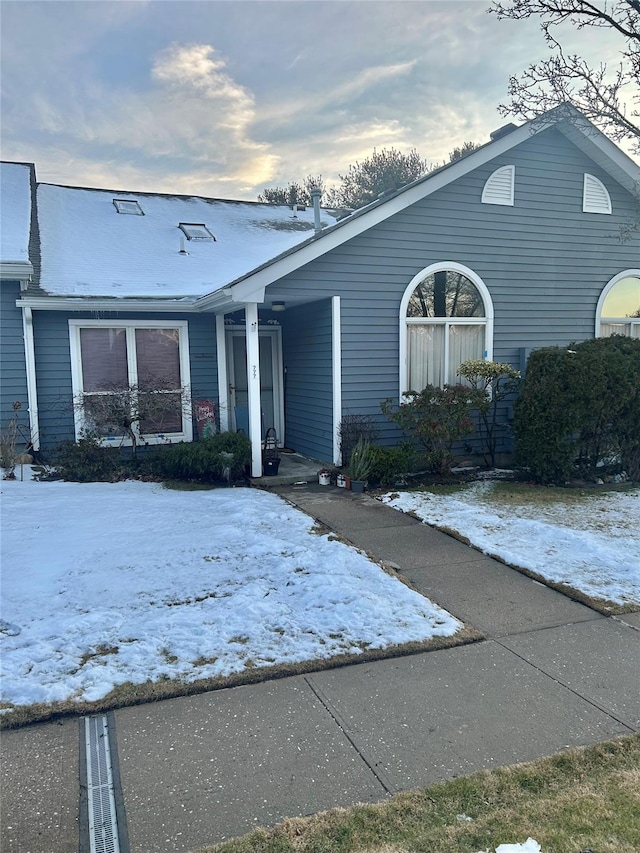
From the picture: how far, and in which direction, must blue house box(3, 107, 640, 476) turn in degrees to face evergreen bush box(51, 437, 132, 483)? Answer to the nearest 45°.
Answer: approximately 90° to its right

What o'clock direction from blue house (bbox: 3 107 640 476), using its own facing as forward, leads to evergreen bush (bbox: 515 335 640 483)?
The evergreen bush is roughly at 10 o'clock from the blue house.

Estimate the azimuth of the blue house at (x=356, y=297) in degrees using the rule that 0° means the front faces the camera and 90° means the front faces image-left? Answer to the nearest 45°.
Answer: approximately 0°

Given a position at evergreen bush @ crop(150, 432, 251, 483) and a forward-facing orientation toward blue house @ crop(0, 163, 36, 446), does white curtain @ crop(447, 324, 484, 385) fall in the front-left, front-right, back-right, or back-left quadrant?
back-right

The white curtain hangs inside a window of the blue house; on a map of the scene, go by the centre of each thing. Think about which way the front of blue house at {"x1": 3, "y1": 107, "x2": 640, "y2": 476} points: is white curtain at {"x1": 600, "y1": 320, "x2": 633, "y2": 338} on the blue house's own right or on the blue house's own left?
on the blue house's own left
